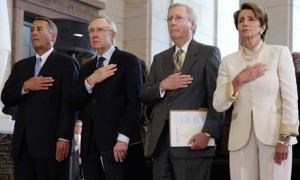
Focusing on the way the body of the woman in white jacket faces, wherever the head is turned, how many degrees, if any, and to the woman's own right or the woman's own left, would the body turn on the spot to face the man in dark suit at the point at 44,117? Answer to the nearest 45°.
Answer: approximately 45° to the woman's own right

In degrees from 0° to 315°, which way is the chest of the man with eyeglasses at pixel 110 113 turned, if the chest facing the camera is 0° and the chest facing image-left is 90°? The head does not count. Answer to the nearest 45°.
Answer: approximately 45°

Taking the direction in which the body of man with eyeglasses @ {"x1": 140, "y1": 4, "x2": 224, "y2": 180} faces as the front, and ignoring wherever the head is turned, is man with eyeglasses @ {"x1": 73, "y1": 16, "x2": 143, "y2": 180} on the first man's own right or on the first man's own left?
on the first man's own right

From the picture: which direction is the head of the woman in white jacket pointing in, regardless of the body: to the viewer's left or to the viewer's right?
to the viewer's left

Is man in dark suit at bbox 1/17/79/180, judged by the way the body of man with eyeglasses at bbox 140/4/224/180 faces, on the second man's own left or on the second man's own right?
on the second man's own right

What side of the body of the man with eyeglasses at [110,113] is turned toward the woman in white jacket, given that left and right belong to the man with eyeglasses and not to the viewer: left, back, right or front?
left

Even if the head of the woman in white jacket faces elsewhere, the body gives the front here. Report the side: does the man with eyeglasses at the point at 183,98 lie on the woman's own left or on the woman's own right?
on the woman's own right

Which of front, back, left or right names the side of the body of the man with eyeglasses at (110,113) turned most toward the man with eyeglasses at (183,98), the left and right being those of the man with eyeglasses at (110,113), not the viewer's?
left

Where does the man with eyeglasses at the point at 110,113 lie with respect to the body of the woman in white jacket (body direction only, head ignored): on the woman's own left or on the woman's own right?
on the woman's own right
